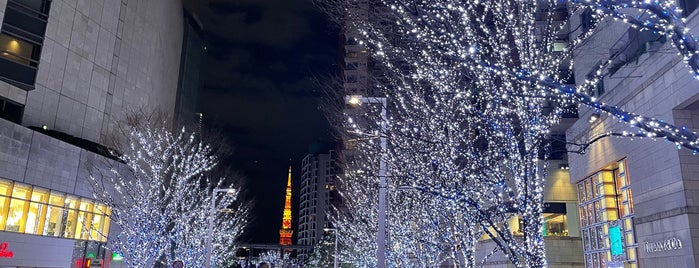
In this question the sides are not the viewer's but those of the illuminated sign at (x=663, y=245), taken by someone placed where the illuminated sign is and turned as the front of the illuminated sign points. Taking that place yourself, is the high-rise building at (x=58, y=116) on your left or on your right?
on your right

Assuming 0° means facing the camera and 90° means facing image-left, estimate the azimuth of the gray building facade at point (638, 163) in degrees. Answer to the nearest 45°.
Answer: approximately 45°

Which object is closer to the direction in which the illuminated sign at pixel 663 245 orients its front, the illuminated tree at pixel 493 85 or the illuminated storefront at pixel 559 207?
the illuminated tree

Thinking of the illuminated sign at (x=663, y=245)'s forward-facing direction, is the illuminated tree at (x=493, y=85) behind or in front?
in front

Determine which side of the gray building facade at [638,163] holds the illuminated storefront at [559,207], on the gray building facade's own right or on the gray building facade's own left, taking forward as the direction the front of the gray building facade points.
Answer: on the gray building facade's own right

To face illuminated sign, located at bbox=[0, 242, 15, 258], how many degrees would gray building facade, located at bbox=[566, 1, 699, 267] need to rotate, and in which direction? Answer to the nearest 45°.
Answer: approximately 45° to its right

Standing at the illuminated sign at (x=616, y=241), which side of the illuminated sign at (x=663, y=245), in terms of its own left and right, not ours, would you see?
right

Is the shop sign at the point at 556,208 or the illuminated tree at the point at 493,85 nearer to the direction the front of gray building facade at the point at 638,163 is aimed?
the illuminated tree

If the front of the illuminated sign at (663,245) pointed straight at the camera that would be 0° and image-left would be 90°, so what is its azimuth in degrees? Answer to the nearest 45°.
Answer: approximately 45°

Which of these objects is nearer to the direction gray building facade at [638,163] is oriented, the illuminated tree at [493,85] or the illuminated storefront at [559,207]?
the illuminated tree

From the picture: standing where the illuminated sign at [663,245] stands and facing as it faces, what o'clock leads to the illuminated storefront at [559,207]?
The illuminated storefront is roughly at 4 o'clock from the illuminated sign.

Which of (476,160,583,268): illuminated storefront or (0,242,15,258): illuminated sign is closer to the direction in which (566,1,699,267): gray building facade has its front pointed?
the illuminated sign

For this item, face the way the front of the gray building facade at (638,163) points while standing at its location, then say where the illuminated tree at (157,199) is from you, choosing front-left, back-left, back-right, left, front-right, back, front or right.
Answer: front-right

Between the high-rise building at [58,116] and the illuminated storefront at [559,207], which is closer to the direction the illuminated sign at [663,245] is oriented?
the high-rise building

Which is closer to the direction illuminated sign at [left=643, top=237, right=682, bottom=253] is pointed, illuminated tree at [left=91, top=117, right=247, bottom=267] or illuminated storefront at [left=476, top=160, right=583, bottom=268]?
the illuminated tree
